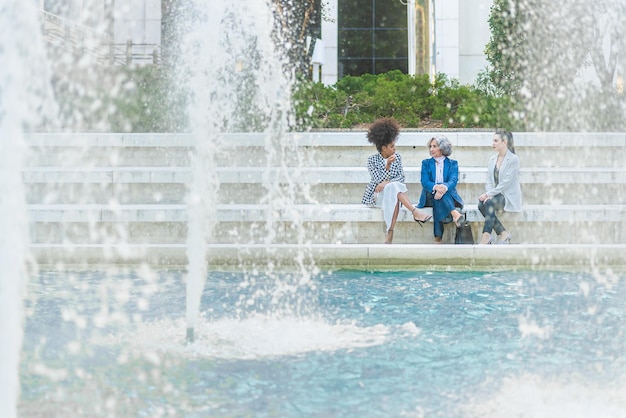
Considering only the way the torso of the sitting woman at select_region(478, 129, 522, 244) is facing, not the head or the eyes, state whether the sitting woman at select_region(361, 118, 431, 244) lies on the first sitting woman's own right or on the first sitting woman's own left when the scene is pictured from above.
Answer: on the first sitting woman's own right

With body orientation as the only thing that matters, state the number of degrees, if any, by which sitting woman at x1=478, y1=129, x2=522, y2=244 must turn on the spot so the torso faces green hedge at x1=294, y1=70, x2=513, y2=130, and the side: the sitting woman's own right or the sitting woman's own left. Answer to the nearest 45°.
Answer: approximately 135° to the sitting woman's own right

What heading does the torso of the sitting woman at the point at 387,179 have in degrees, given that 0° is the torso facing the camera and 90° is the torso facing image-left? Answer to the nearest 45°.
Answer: approximately 315°

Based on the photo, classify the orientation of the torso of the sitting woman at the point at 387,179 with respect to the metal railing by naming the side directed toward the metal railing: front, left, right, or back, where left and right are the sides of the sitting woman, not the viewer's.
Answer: back

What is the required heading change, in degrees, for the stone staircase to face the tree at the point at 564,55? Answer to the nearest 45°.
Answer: approximately 135° to its left

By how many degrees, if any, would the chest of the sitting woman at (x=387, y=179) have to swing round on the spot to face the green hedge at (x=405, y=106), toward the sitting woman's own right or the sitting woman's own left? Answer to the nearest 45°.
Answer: approximately 135° to the sitting woman's own left

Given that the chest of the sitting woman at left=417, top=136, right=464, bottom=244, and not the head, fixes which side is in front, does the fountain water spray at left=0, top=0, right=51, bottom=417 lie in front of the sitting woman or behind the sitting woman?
in front

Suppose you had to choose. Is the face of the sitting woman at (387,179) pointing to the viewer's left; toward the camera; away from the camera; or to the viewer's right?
to the viewer's right

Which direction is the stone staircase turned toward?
toward the camera

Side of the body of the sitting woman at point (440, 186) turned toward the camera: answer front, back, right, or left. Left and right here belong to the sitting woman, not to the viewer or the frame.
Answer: front

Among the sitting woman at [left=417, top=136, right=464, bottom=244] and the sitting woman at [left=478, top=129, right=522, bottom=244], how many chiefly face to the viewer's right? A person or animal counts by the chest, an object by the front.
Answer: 0
